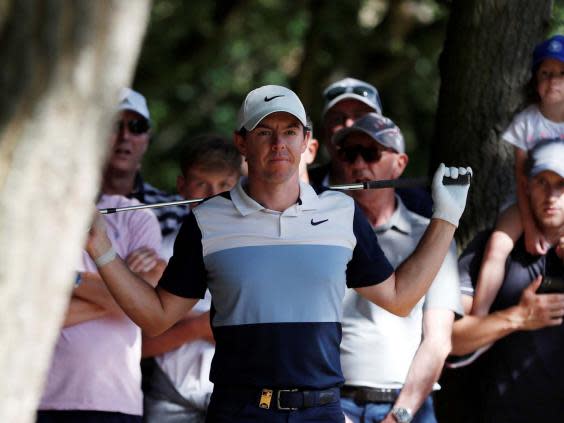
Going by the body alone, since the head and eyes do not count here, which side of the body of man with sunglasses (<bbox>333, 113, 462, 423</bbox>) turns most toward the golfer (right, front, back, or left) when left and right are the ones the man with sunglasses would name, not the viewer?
front

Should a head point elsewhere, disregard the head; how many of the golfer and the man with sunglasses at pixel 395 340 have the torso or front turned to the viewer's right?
0

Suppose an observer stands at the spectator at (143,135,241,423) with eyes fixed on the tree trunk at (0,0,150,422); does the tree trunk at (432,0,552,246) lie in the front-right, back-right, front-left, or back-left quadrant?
back-left

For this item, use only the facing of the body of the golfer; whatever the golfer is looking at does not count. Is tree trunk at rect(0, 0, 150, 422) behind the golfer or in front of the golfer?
in front

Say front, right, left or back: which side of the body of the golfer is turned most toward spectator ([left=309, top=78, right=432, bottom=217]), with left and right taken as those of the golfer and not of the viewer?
back

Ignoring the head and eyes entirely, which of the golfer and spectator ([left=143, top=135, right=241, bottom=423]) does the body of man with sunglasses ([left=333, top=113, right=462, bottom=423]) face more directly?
the golfer

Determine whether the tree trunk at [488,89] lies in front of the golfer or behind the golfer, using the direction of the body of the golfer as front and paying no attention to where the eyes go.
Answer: behind

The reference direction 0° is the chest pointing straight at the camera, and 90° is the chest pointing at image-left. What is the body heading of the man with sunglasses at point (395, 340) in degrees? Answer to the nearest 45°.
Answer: approximately 45°

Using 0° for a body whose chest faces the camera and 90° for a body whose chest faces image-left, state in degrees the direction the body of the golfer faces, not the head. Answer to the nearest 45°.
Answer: approximately 0°
